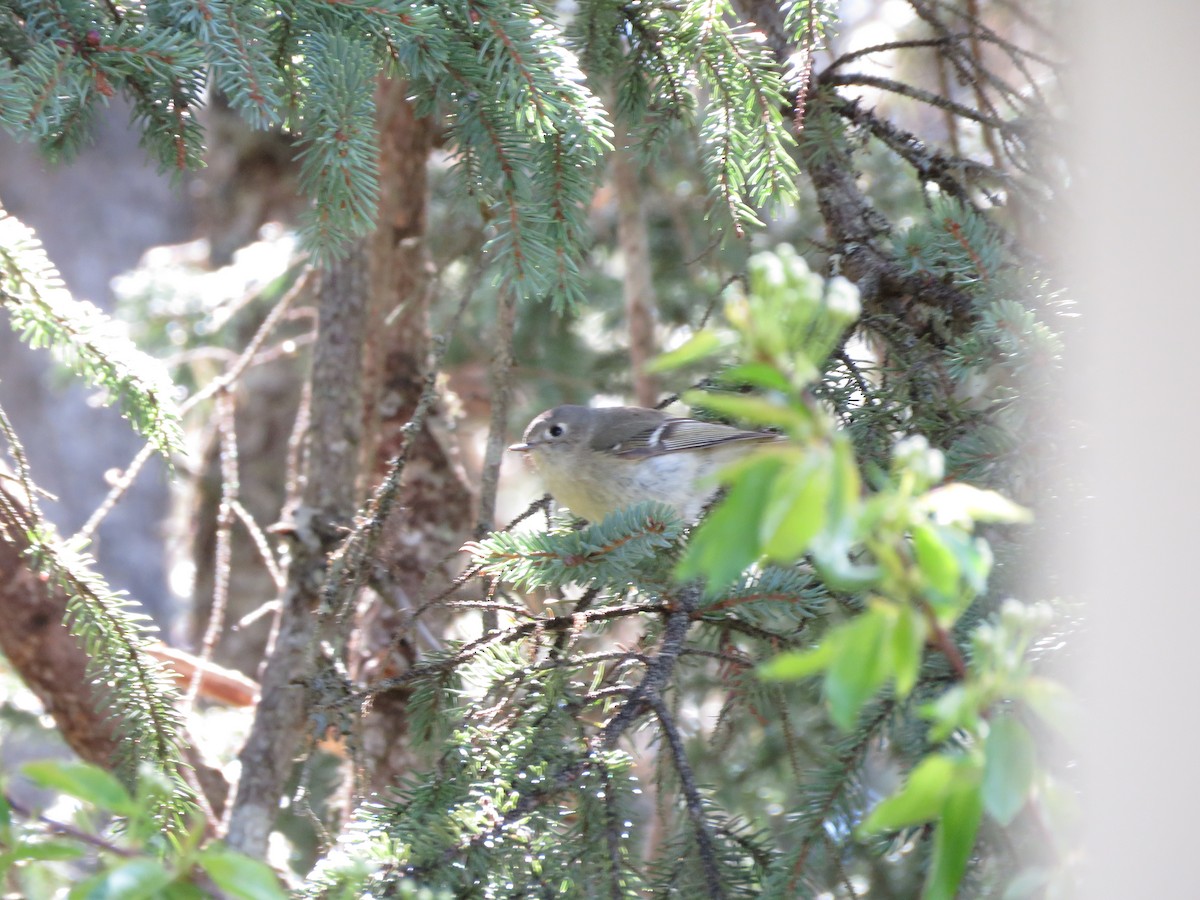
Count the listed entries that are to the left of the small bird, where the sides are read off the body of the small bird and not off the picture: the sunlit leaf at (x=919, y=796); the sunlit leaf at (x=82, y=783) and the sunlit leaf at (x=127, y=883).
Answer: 3

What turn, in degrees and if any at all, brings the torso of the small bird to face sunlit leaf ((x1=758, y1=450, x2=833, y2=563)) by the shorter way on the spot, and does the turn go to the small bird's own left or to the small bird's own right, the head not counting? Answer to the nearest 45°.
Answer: approximately 90° to the small bird's own left

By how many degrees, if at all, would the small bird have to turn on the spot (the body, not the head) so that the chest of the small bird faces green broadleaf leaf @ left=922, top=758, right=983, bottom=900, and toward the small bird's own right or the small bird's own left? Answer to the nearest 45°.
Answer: approximately 90° to the small bird's own left

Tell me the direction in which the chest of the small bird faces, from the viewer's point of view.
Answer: to the viewer's left

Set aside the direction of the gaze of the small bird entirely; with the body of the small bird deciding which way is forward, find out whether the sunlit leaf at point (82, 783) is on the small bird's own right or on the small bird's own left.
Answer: on the small bird's own left

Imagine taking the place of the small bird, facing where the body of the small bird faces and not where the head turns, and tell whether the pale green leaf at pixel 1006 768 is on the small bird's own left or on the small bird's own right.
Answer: on the small bird's own left

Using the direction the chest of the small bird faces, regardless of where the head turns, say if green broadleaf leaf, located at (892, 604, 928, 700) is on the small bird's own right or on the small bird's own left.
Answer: on the small bird's own left
